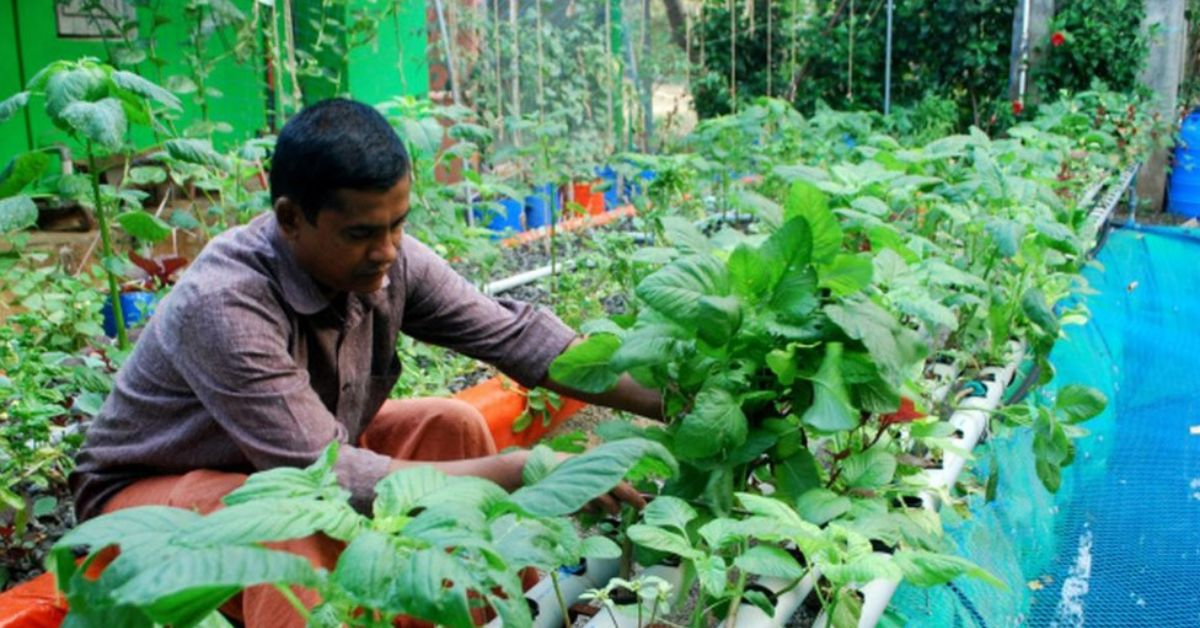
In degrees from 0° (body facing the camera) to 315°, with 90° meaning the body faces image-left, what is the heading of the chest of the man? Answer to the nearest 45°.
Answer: approximately 315°

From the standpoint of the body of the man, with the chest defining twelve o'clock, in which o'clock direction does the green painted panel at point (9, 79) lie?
The green painted panel is roughly at 7 o'clock from the man.

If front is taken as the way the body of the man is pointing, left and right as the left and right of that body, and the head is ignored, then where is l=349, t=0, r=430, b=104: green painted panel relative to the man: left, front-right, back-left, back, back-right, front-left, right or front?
back-left

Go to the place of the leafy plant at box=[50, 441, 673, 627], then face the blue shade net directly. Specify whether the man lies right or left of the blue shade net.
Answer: left

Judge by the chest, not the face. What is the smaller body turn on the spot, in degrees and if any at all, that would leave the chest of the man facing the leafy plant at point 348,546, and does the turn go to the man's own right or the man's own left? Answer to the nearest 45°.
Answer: approximately 45° to the man's own right

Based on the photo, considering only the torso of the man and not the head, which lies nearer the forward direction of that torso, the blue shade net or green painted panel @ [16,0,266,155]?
the blue shade net

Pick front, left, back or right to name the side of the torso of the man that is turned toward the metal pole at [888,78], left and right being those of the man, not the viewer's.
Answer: left

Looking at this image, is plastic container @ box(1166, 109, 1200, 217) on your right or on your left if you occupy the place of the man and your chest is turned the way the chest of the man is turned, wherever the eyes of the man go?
on your left

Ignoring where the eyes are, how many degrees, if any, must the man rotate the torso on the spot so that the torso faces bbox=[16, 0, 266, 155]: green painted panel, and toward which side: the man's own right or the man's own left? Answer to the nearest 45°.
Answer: approximately 135° to the man's own left
